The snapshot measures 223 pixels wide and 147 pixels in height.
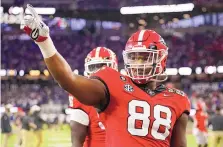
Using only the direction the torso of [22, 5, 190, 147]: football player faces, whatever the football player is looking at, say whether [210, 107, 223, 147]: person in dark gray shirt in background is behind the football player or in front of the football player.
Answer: behind

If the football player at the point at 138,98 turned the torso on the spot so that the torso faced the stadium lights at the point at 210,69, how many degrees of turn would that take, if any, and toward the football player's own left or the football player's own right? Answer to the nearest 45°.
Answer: approximately 180°

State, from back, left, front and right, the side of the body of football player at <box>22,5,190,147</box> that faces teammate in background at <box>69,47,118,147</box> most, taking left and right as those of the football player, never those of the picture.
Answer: back

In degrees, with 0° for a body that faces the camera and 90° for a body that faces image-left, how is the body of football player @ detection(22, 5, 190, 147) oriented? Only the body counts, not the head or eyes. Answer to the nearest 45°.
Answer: approximately 0°
